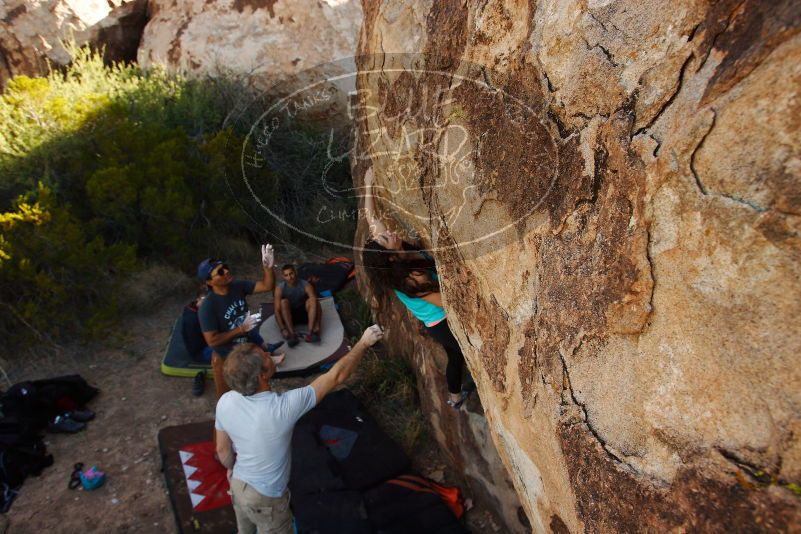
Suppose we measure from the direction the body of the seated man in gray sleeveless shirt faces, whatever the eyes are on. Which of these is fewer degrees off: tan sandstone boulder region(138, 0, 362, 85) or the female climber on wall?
the female climber on wall

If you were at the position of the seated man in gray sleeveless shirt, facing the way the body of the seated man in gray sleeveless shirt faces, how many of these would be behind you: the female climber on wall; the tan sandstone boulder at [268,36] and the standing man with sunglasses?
1

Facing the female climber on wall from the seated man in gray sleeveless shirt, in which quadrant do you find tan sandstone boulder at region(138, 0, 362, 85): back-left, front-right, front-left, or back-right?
back-left

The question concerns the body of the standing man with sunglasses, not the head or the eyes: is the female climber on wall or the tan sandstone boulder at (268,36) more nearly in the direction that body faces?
the female climber on wall

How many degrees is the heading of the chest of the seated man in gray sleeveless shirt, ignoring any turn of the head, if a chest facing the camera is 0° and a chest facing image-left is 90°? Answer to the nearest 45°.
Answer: approximately 0°

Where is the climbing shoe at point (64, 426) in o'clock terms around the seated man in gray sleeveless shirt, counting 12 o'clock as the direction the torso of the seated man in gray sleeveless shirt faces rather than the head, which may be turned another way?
The climbing shoe is roughly at 2 o'clock from the seated man in gray sleeveless shirt.

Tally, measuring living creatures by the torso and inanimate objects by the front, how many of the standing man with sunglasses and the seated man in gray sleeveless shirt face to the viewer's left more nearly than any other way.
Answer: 0

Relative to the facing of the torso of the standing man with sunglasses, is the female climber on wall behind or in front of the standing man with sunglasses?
in front

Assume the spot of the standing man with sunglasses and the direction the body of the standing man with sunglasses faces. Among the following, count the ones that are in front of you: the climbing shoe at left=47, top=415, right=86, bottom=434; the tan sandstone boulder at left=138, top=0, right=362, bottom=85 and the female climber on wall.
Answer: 1

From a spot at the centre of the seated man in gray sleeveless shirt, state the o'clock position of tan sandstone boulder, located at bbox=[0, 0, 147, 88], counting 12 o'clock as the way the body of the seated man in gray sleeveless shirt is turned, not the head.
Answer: The tan sandstone boulder is roughly at 5 o'clock from the seated man in gray sleeveless shirt.

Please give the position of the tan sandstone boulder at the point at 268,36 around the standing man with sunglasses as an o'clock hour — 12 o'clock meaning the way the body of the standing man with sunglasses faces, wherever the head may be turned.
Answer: The tan sandstone boulder is roughly at 8 o'clock from the standing man with sunglasses.

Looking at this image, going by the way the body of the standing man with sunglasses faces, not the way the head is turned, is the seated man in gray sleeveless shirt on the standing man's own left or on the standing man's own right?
on the standing man's own left

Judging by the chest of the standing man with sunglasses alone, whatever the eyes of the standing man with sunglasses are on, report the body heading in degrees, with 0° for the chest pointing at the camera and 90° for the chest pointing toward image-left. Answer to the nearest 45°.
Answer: approximately 315°

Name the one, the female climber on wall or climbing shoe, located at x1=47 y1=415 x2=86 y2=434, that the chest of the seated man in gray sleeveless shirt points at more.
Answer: the female climber on wall

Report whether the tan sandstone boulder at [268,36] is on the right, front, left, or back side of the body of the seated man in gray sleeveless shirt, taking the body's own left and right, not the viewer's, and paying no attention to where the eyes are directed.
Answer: back
